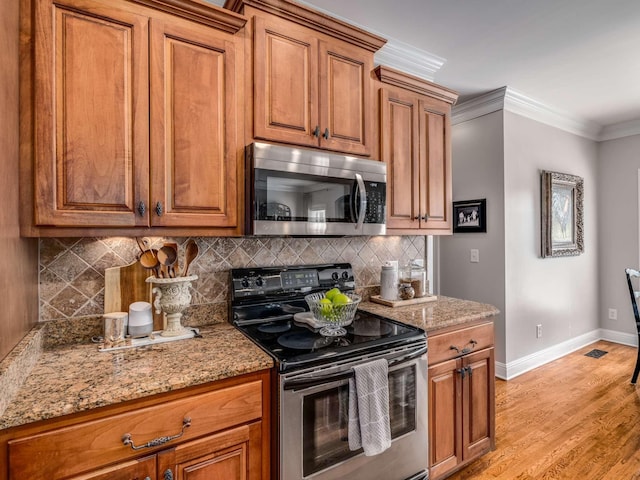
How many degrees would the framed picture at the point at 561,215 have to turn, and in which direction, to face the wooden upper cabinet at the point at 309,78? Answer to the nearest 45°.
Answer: approximately 45° to its right

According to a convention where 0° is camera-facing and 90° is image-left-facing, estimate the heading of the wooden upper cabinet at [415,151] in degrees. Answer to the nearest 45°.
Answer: approximately 315°

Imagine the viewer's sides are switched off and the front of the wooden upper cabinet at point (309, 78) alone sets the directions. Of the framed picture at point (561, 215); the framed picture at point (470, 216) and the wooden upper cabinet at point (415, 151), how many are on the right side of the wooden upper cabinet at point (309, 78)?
0

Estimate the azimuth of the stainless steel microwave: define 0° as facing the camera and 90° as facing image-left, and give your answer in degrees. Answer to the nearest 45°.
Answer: approximately 315°

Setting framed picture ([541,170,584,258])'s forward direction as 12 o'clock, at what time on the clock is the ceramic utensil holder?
The ceramic utensil holder is roughly at 2 o'clock from the framed picture.

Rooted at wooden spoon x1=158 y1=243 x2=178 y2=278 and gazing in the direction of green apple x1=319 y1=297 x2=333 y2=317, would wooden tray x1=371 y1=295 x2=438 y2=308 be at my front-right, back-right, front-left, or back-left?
front-left

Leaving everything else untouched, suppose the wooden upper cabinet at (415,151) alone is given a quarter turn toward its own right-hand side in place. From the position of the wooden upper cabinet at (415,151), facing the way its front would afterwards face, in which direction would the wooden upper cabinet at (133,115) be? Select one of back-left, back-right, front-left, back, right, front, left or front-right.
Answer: front

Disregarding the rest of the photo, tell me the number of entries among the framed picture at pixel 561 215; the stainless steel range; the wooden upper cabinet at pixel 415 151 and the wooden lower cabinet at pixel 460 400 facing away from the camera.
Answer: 0

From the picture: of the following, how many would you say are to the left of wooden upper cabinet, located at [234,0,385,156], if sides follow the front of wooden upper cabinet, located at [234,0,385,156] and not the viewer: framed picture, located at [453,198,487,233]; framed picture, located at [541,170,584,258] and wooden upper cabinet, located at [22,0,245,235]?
2

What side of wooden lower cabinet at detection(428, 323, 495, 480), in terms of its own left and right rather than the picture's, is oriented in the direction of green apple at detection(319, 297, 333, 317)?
right

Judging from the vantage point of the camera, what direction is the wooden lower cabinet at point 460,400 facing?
facing the viewer and to the right of the viewer

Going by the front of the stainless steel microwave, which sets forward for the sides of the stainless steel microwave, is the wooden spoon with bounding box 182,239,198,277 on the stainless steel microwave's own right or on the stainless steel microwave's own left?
on the stainless steel microwave's own right

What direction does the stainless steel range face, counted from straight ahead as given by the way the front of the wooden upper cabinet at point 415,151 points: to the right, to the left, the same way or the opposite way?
the same way

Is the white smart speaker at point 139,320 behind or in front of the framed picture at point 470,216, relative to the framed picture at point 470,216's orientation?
in front
